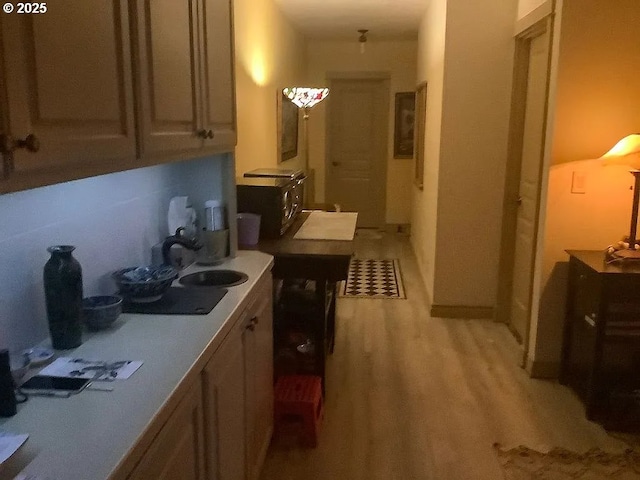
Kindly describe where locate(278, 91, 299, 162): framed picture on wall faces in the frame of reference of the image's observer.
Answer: facing to the right of the viewer

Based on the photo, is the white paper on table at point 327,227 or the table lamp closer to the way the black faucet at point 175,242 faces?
the table lamp

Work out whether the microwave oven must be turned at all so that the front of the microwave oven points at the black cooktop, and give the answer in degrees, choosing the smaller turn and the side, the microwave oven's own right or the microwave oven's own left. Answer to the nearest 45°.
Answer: approximately 90° to the microwave oven's own right

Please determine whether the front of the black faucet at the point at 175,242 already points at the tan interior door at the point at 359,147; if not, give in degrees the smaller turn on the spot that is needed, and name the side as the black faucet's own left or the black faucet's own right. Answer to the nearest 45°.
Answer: approximately 45° to the black faucet's own left

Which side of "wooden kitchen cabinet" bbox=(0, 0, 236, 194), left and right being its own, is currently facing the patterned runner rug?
left

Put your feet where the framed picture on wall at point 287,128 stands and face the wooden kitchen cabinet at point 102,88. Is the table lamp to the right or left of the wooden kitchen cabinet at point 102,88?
left

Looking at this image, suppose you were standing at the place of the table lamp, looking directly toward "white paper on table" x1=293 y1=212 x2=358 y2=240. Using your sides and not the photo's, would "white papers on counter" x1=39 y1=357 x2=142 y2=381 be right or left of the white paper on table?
left
